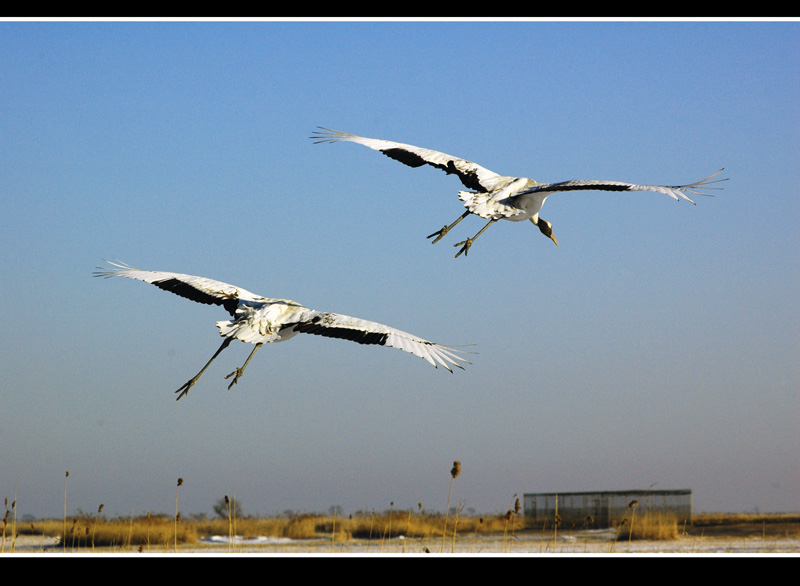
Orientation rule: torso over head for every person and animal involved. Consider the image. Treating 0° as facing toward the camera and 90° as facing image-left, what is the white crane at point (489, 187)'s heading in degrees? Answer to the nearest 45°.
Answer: approximately 225°

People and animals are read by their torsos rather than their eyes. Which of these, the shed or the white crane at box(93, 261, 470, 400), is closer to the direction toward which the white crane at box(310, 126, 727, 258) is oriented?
the shed

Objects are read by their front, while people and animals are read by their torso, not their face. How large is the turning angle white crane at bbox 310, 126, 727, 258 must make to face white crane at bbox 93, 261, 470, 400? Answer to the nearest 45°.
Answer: approximately 180°

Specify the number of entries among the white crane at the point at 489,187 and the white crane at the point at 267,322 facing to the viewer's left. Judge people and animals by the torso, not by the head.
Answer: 0

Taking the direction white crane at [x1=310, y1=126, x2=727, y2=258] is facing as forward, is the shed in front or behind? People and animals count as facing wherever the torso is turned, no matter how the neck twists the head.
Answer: in front

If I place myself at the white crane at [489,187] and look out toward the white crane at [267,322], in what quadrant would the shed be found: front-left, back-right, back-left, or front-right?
back-right

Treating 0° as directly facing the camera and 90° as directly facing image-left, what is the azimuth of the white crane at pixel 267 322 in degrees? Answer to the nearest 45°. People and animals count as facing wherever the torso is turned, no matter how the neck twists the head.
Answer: approximately 225°

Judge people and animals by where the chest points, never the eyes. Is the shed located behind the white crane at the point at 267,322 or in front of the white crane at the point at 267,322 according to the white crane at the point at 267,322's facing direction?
in front
